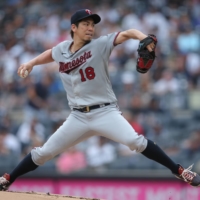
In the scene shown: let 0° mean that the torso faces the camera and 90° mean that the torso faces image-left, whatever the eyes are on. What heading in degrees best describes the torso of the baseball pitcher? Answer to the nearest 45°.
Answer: approximately 0°
